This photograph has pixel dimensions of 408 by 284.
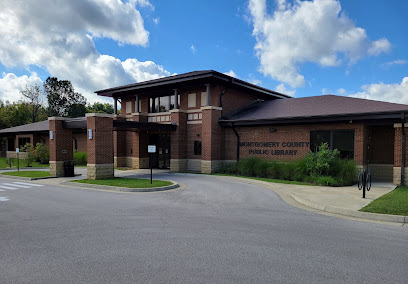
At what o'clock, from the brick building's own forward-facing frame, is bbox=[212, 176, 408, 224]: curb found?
The curb is roughly at 10 o'clock from the brick building.

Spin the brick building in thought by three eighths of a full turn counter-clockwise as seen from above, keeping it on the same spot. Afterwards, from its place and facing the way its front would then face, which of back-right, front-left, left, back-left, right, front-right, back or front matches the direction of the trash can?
back

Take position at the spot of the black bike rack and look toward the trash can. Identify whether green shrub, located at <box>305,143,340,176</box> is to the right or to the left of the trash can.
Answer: right

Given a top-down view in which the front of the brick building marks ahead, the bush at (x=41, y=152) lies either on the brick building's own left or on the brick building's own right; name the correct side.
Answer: on the brick building's own right

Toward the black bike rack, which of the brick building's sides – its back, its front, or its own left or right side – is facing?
left

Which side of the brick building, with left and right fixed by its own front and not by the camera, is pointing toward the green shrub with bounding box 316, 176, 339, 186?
left

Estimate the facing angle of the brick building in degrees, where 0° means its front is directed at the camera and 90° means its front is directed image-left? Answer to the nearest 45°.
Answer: approximately 45°
